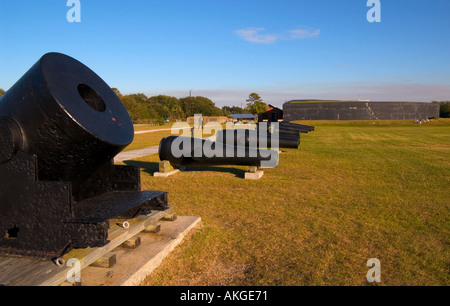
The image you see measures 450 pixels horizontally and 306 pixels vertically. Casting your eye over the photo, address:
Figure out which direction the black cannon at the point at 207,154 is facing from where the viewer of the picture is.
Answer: facing to the right of the viewer

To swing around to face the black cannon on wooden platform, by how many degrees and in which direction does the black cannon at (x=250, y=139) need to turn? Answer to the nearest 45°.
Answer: approximately 90° to its right

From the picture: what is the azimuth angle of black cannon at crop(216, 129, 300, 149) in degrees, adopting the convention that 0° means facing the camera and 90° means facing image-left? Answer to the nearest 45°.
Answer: approximately 270°

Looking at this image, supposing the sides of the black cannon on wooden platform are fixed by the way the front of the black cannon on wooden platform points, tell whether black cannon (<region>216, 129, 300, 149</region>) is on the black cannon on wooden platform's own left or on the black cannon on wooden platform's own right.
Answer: on the black cannon on wooden platform's own left

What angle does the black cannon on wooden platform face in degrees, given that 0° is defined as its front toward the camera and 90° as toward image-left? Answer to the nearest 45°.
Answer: approximately 315°
